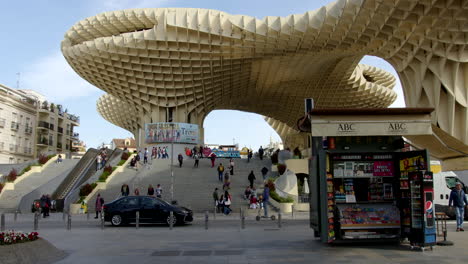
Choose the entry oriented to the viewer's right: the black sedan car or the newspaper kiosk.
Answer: the black sedan car

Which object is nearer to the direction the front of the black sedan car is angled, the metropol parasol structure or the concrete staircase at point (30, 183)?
the metropol parasol structure

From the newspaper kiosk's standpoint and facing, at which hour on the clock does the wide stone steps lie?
The wide stone steps is roughly at 5 o'clock from the newspaper kiosk.

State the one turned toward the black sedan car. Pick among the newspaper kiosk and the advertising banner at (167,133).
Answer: the advertising banner

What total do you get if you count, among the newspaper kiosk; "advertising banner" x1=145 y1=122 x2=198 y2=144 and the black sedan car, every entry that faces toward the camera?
2

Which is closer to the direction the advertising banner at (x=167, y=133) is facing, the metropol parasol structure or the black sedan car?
the black sedan car

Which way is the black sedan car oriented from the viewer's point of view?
to the viewer's right

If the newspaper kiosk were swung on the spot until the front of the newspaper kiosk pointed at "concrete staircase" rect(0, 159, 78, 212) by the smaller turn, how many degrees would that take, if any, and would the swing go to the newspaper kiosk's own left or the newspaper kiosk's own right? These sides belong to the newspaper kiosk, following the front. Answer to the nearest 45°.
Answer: approximately 135° to the newspaper kiosk's own right
